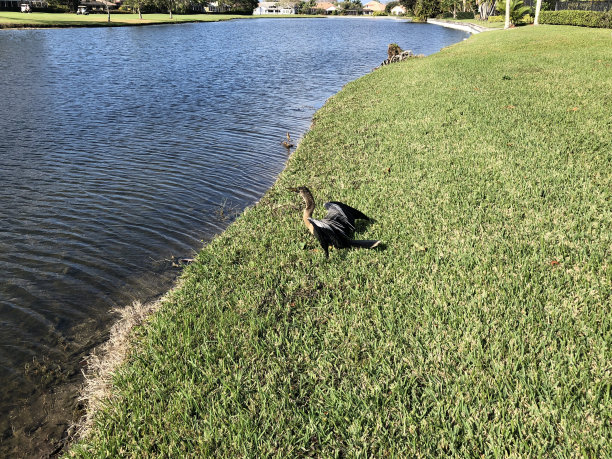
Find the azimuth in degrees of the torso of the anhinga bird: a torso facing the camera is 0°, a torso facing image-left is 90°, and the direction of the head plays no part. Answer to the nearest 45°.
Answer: approximately 90°

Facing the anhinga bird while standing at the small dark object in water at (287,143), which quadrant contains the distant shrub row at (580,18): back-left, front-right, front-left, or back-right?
back-left

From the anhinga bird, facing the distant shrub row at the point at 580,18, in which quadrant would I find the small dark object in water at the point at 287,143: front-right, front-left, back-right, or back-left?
front-left

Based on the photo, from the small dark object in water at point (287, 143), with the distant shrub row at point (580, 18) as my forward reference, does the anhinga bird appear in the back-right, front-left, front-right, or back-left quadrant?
back-right

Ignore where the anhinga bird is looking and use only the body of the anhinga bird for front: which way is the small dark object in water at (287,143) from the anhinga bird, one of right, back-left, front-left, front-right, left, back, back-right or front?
right

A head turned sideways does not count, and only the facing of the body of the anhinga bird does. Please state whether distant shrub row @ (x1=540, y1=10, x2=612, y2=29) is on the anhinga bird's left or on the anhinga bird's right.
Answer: on the anhinga bird's right
